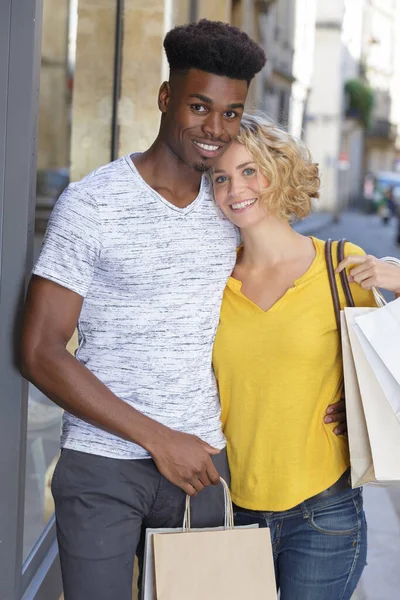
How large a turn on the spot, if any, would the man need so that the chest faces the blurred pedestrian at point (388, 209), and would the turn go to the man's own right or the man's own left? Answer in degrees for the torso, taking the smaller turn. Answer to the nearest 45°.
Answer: approximately 135° to the man's own left

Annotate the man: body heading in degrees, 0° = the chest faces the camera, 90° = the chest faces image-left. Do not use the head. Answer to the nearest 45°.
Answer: approximately 315°
